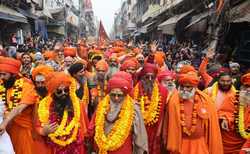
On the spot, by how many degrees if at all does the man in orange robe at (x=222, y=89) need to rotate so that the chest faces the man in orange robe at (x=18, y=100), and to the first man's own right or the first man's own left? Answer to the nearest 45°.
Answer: approximately 45° to the first man's own right

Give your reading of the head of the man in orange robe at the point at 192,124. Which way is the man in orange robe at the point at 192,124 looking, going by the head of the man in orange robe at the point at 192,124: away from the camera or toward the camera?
toward the camera

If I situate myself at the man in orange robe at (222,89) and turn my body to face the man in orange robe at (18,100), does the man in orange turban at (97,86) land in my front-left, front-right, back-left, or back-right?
front-right

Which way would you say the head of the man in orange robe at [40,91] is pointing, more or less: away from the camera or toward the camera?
toward the camera

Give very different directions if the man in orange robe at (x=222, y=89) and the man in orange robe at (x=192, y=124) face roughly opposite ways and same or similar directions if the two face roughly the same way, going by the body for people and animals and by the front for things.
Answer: same or similar directions

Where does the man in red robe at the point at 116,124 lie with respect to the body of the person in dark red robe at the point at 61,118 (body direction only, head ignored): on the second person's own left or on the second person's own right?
on the second person's own left

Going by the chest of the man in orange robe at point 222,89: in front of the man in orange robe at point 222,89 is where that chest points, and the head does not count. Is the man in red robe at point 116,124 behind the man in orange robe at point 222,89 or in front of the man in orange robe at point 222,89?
in front

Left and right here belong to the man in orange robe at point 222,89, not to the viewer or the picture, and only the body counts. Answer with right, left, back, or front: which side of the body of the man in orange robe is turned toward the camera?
front

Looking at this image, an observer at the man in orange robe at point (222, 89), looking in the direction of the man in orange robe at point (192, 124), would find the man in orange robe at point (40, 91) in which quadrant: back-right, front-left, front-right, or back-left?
front-right

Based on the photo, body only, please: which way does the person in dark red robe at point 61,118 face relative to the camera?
toward the camera

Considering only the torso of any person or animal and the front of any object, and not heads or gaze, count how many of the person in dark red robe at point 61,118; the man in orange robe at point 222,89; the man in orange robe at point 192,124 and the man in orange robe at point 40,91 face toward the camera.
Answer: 4
